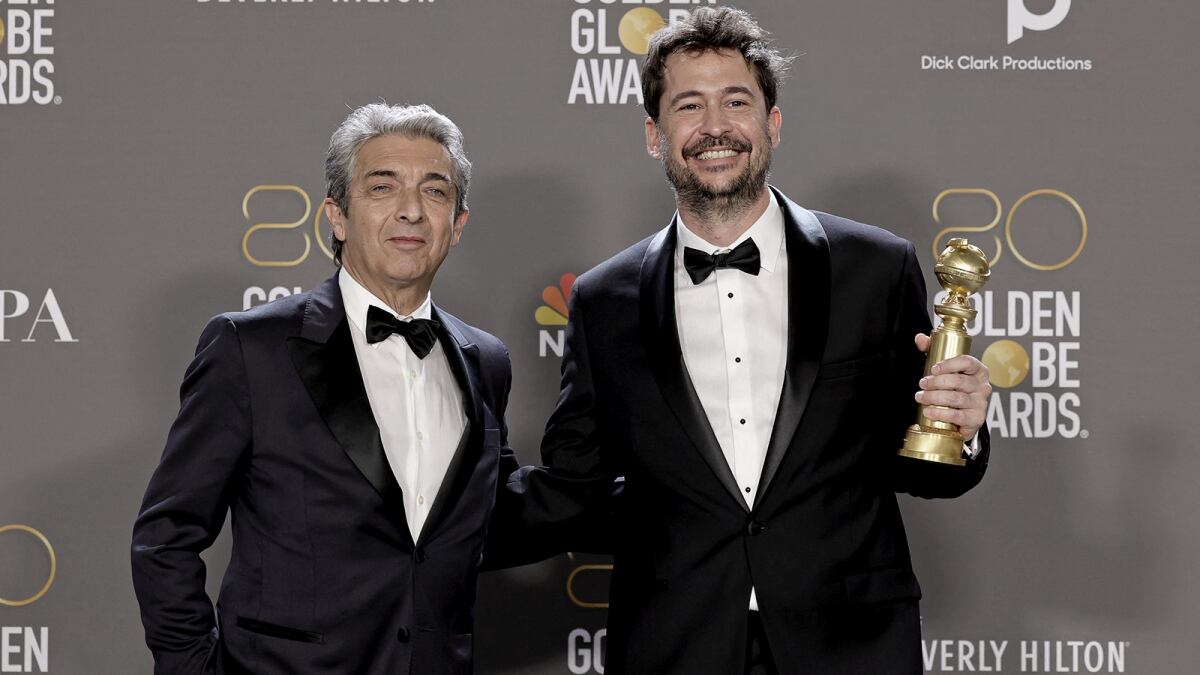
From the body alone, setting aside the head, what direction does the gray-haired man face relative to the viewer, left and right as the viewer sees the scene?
facing the viewer and to the right of the viewer

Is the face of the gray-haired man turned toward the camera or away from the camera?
toward the camera

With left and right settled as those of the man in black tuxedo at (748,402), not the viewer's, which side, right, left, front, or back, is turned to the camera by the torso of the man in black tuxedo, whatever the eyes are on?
front

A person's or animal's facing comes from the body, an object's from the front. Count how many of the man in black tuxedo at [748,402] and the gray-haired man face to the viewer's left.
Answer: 0

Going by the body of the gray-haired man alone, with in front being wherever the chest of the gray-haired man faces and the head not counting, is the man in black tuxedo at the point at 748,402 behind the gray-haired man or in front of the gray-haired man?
in front

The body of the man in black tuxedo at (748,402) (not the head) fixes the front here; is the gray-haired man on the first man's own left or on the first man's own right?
on the first man's own right
